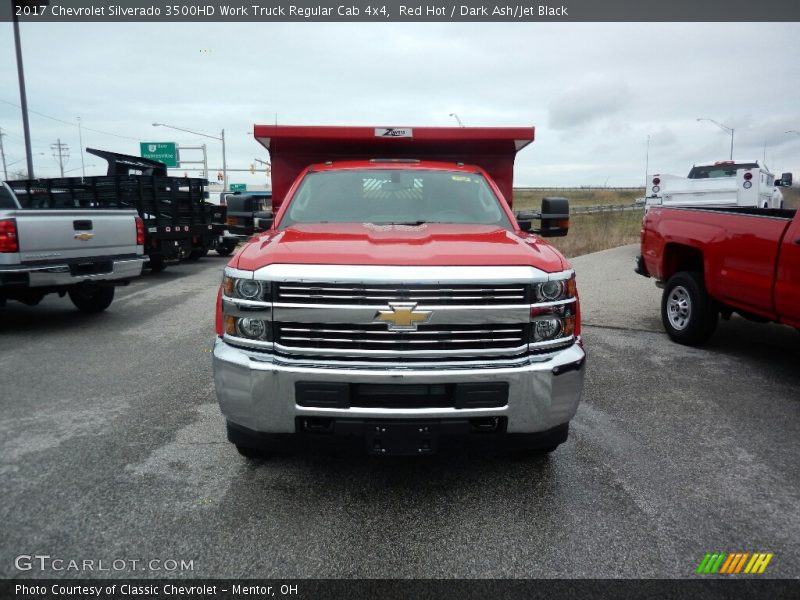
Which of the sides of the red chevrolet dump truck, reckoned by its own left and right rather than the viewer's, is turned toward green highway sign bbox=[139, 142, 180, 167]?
back

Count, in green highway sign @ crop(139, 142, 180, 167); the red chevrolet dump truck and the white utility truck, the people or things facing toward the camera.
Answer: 2

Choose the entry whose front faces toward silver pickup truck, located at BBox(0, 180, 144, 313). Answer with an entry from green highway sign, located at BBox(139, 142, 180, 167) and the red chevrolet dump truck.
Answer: the green highway sign

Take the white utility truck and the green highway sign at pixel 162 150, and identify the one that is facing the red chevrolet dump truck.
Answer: the green highway sign

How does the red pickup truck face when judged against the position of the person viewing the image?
facing the viewer and to the right of the viewer

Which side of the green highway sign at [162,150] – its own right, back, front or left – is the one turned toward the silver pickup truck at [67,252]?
front

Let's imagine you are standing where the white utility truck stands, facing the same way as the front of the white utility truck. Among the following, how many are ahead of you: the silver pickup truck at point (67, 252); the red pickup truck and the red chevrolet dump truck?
0

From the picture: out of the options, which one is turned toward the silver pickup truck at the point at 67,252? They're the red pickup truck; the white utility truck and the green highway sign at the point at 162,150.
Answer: the green highway sign

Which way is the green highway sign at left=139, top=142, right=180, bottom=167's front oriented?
toward the camera

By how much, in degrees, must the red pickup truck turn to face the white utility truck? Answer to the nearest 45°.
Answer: approximately 135° to its left

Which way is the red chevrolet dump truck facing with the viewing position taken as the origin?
facing the viewer

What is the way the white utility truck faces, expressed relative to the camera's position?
facing away from the viewer and to the right of the viewer

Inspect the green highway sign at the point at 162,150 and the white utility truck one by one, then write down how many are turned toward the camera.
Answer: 1

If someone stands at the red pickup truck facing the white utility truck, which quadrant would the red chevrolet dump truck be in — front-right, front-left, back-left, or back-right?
back-left

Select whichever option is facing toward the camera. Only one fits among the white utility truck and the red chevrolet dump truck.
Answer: the red chevrolet dump truck

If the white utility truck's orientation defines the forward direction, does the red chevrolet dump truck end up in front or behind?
behind

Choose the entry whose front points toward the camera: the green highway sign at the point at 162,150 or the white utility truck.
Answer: the green highway sign
